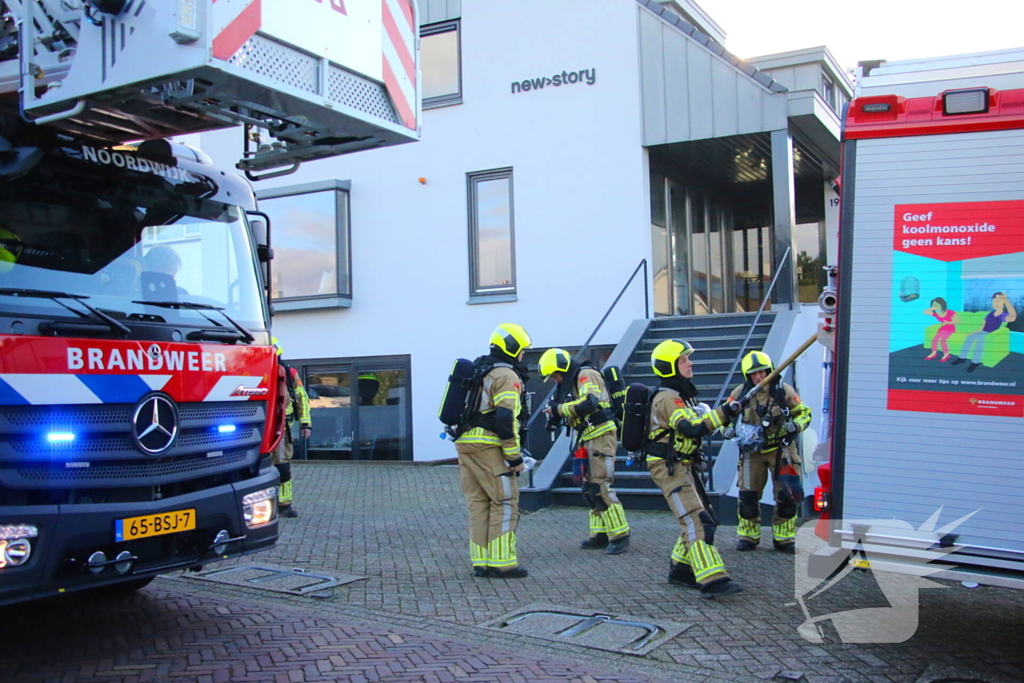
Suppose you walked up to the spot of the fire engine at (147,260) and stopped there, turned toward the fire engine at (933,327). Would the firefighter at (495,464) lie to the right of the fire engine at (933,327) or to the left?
left

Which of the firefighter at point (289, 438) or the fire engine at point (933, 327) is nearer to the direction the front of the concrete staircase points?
the fire engine

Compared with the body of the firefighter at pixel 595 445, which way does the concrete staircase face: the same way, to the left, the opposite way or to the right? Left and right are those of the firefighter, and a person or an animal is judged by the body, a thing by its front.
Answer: to the left

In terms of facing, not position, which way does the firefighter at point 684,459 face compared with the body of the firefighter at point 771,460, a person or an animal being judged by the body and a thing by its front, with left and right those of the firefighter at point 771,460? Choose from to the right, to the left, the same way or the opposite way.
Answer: to the left

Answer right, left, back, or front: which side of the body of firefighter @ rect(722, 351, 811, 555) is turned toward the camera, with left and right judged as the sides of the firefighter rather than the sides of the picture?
front

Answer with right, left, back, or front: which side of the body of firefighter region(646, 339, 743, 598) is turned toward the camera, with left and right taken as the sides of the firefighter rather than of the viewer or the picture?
right

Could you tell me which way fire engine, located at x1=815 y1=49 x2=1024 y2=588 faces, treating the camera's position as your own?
facing to the right of the viewer

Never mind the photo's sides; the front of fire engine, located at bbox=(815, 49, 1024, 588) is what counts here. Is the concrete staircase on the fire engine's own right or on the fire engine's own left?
on the fire engine's own left

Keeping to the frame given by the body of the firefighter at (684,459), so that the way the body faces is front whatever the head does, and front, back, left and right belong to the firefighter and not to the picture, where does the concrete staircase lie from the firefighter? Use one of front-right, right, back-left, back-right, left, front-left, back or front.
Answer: left

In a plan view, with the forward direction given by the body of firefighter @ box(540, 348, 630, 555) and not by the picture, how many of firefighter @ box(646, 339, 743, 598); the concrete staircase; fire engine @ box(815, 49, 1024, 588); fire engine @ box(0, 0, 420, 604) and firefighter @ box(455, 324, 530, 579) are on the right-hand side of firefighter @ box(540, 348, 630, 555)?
1

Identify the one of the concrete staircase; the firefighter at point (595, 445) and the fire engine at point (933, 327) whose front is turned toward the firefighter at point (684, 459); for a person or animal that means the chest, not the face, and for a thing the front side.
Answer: the concrete staircase

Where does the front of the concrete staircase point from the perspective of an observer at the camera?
facing the viewer

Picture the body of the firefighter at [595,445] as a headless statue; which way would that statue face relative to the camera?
to the viewer's left

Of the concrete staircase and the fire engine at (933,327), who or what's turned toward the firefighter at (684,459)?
the concrete staircase

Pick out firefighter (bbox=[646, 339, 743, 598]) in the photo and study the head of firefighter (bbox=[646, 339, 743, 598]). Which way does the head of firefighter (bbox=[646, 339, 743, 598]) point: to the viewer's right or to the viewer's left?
to the viewer's right
